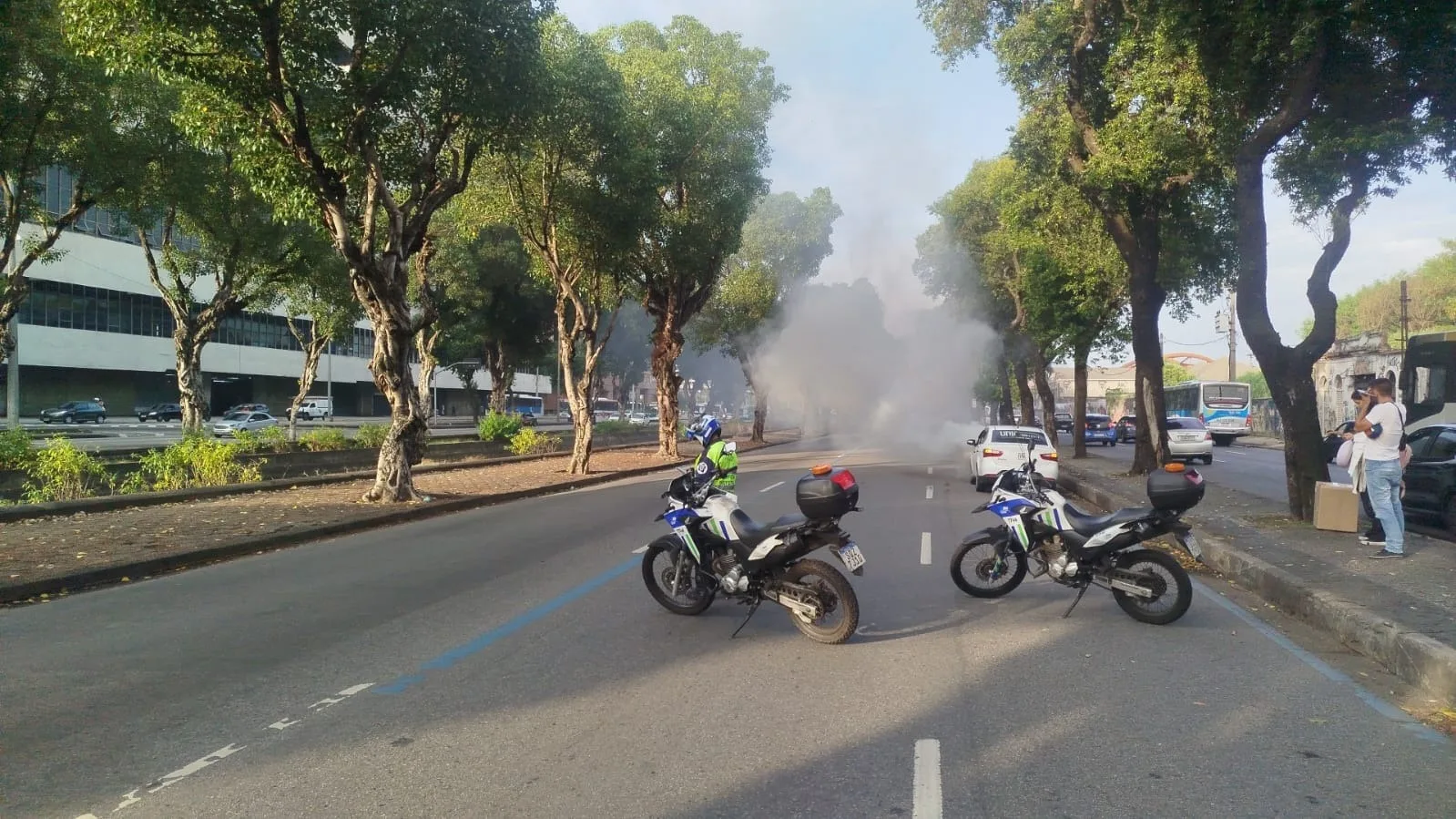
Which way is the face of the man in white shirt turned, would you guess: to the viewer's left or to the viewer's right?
to the viewer's left

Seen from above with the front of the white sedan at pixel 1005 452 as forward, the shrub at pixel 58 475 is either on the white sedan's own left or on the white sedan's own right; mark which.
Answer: on the white sedan's own left

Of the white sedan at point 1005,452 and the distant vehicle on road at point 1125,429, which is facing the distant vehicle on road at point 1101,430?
the white sedan

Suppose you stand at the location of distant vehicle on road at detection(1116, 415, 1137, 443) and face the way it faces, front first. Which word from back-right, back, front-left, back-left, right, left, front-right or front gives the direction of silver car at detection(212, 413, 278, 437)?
back-left

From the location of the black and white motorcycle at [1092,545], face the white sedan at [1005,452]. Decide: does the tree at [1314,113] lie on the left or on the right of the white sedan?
right

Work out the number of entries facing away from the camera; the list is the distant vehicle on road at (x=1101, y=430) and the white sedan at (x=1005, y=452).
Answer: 2

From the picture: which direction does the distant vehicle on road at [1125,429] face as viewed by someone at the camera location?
facing away from the viewer

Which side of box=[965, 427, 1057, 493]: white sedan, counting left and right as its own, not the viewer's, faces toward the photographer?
back

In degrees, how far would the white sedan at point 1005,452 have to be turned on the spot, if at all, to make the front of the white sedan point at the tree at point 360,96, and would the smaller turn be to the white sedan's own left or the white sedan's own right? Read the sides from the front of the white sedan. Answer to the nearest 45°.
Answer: approximately 135° to the white sedan's own left

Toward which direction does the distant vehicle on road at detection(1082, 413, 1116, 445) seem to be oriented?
away from the camera
